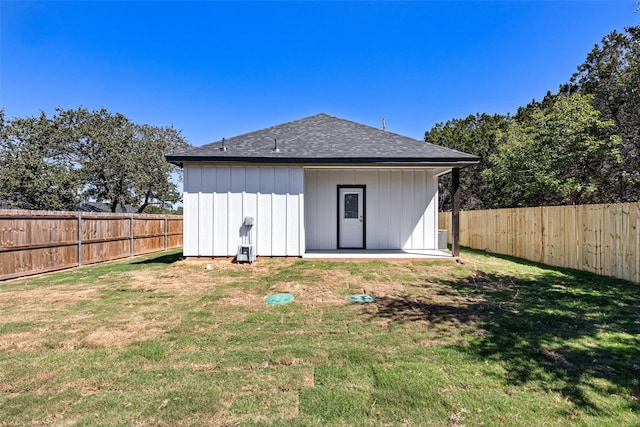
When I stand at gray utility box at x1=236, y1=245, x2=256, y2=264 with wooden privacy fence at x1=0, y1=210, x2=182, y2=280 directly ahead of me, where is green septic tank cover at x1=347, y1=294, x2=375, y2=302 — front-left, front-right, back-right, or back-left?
back-left

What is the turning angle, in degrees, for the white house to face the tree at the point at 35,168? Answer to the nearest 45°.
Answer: approximately 135° to its right

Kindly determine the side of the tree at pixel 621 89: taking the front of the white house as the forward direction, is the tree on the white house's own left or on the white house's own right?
on the white house's own left

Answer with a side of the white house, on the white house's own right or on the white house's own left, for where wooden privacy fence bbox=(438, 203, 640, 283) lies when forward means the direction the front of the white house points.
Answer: on the white house's own left

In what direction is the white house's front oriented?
toward the camera

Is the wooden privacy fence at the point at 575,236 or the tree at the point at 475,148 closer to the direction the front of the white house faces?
the wooden privacy fence

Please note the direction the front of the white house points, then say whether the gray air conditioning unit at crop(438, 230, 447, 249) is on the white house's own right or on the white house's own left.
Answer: on the white house's own left

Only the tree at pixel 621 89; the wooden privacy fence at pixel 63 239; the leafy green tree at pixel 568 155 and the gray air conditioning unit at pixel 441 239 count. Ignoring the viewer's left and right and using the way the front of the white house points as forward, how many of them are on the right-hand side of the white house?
1

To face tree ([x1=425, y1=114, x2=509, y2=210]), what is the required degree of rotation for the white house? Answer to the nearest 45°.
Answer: approximately 135° to its left

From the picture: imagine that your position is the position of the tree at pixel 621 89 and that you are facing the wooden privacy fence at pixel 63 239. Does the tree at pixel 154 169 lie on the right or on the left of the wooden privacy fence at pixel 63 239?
right
